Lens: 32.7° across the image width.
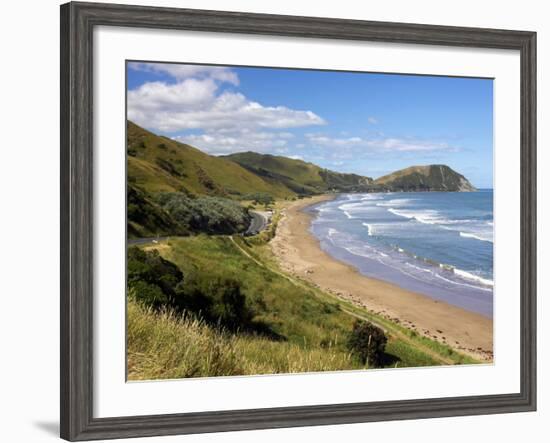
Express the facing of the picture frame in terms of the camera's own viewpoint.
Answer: facing the viewer and to the right of the viewer
